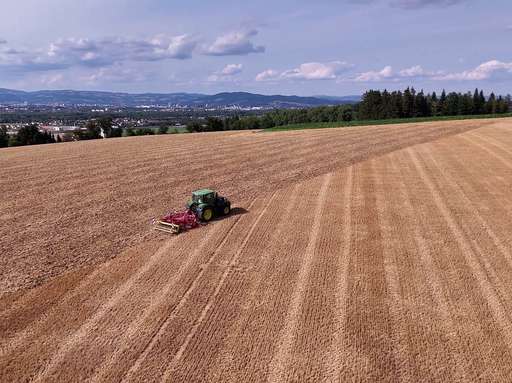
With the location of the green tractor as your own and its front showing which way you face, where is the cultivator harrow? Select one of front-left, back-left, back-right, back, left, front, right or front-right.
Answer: back

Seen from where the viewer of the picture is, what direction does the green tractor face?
facing away from the viewer and to the right of the viewer
